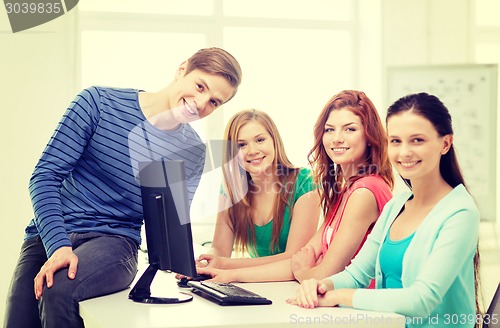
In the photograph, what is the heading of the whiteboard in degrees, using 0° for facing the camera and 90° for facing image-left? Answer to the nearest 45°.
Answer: approximately 0°

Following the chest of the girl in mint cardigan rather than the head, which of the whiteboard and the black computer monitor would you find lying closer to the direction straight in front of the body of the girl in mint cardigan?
the black computer monitor

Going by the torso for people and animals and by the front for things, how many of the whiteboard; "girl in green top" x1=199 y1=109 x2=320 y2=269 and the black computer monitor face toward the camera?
2

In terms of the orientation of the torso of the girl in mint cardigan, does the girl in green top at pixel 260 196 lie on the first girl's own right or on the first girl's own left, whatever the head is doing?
on the first girl's own right

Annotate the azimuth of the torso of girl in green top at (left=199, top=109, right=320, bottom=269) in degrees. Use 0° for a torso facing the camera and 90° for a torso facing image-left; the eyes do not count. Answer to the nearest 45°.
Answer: approximately 0°

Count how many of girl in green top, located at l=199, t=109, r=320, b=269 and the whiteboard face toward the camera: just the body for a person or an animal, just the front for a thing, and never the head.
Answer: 2

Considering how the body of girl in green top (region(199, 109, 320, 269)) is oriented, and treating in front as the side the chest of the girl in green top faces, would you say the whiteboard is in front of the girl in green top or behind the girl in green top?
behind

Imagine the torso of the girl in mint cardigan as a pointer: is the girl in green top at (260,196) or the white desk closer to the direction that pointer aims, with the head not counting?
the white desk

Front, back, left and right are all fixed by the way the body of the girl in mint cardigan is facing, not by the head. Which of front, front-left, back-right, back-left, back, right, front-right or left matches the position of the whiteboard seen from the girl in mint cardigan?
back-right
